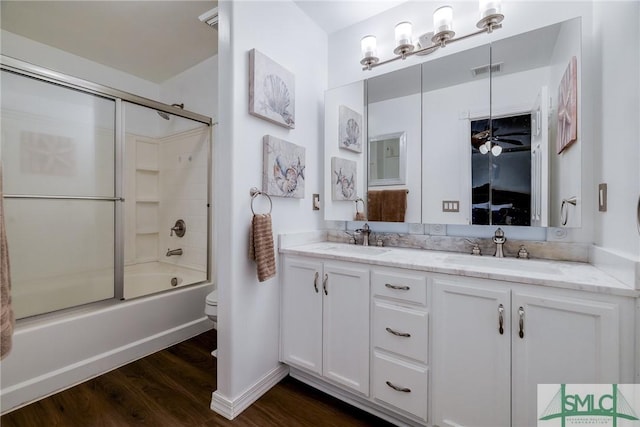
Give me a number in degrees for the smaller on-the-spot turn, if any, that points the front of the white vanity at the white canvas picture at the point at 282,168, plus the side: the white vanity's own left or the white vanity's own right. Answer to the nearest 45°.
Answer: approximately 45° to the white vanity's own right

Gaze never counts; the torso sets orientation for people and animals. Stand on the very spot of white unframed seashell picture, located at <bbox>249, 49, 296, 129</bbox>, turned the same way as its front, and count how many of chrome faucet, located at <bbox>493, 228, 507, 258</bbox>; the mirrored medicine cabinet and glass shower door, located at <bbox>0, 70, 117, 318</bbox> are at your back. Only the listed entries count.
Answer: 1

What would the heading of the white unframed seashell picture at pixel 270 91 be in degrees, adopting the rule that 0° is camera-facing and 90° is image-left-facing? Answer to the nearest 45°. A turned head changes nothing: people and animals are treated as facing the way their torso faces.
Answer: approximately 315°

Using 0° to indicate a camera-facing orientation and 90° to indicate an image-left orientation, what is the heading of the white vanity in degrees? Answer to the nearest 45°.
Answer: approximately 45°
